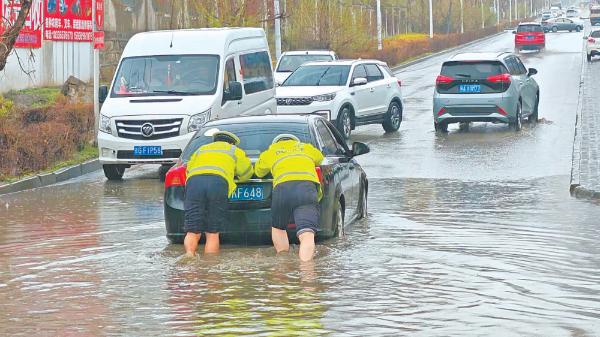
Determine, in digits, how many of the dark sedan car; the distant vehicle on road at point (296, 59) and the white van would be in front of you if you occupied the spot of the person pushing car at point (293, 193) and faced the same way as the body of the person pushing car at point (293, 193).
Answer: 3

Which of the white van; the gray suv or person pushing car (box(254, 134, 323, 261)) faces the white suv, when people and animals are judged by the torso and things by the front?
the person pushing car

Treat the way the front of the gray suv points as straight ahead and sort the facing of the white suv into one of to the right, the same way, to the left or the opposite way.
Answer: the opposite way

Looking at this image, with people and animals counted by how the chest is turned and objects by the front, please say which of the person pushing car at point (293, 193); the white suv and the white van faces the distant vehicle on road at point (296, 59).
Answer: the person pushing car

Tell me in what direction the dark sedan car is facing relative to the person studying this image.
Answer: facing away from the viewer and to the right of the viewer

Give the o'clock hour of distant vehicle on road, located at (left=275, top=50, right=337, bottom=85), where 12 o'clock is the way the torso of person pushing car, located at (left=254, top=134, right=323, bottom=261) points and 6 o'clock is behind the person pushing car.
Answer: The distant vehicle on road is roughly at 12 o'clock from the person pushing car.

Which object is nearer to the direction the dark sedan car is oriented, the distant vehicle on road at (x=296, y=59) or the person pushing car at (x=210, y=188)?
the distant vehicle on road

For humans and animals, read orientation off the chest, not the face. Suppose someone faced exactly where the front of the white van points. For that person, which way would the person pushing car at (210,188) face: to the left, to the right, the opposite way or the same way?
the opposite way

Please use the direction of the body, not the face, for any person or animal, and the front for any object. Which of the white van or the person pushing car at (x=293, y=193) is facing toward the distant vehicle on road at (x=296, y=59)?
the person pushing car

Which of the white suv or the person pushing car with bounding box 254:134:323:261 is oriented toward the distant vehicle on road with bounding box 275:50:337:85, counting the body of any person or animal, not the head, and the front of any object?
the person pushing car

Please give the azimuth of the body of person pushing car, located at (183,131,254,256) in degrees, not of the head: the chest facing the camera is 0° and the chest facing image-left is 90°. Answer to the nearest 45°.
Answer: approximately 225°

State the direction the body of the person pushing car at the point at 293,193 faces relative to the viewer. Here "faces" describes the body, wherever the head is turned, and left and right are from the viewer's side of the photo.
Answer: facing away from the viewer
